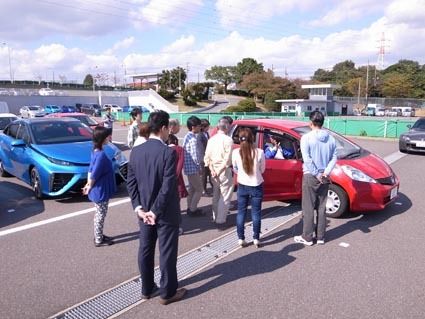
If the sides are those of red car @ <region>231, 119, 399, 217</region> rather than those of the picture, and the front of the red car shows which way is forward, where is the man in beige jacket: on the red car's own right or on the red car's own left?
on the red car's own right

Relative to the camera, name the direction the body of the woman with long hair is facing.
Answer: away from the camera

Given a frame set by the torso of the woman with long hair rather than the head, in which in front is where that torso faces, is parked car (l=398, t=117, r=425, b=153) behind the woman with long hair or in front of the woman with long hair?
in front

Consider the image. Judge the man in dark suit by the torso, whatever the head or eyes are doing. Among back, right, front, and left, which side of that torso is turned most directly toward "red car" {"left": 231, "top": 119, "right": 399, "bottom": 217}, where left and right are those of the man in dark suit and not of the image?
front

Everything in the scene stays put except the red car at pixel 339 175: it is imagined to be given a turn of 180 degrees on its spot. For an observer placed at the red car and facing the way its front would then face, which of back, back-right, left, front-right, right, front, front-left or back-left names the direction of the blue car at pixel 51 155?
front-left

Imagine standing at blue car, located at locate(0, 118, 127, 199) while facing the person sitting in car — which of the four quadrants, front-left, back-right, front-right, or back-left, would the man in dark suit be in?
front-right

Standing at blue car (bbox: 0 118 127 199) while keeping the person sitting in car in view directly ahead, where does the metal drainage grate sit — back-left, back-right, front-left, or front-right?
front-right

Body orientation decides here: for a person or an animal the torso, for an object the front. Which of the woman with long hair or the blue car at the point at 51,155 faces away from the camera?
the woman with long hair

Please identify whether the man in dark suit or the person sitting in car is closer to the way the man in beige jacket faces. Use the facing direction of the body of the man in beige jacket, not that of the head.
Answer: the person sitting in car

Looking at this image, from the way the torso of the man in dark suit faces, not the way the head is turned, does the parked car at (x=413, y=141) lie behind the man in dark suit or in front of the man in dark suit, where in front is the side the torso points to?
in front

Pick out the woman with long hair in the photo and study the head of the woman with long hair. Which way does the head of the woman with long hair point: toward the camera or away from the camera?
away from the camera

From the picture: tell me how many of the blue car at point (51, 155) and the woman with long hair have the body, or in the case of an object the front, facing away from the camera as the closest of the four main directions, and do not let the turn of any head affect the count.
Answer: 1
